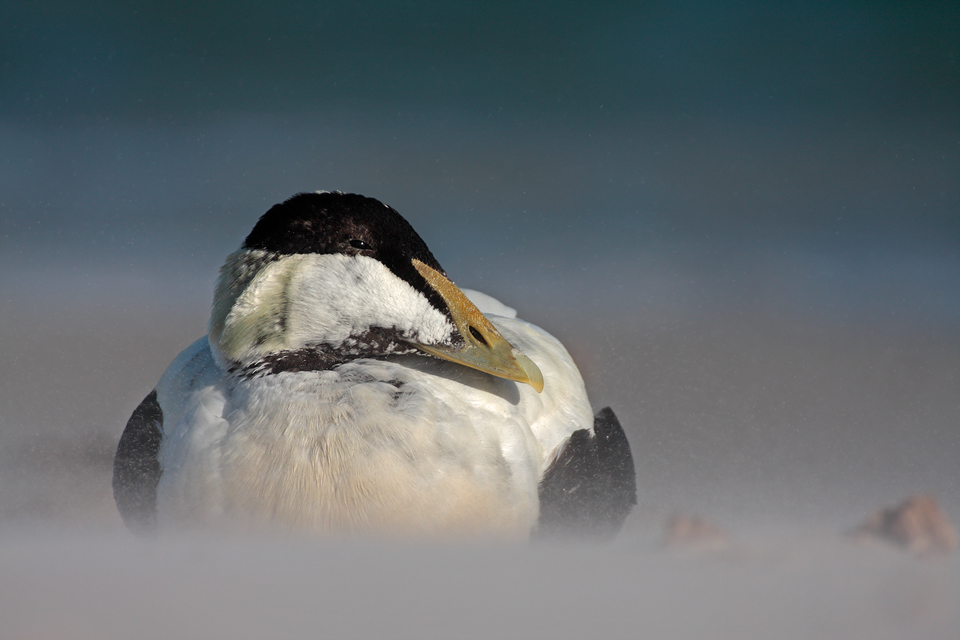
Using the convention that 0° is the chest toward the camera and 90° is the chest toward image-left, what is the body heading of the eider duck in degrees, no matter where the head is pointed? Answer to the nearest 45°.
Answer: approximately 0°
